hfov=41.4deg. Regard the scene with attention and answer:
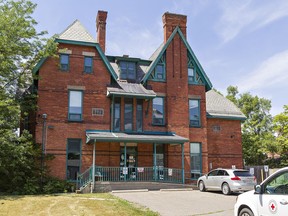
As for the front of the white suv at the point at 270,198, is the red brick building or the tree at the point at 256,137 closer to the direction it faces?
the red brick building

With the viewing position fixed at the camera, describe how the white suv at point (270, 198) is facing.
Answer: facing to the left of the viewer

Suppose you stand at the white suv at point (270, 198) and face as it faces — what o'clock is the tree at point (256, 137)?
The tree is roughly at 3 o'clock from the white suv.

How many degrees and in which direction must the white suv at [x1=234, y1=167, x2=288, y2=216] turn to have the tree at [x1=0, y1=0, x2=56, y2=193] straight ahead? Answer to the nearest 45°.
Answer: approximately 45° to its right

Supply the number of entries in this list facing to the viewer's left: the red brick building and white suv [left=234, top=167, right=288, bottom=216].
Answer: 1

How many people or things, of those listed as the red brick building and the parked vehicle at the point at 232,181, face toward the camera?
1

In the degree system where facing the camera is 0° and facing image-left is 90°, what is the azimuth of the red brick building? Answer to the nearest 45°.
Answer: approximately 0°

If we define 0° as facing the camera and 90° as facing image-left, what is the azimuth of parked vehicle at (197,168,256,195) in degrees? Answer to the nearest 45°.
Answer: approximately 135°

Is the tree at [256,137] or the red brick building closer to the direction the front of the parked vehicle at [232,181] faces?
the red brick building

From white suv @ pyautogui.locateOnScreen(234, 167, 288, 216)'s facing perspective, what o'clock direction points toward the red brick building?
The red brick building is roughly at 2 o'clock from the white suv.

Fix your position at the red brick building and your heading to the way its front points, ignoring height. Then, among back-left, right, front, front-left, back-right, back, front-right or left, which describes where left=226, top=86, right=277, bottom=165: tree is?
back-left

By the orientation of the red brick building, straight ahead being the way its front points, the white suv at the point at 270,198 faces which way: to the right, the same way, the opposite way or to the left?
to the right

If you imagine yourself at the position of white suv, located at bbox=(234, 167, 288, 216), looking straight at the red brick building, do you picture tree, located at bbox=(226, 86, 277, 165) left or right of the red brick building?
right

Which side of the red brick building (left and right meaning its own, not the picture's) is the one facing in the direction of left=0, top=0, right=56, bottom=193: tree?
right
